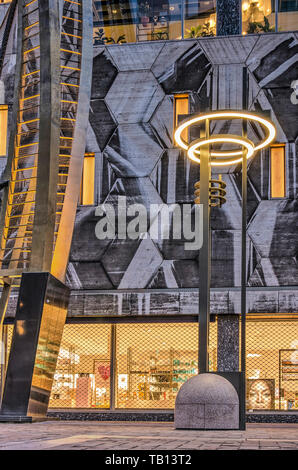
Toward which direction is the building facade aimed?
toward the camera
